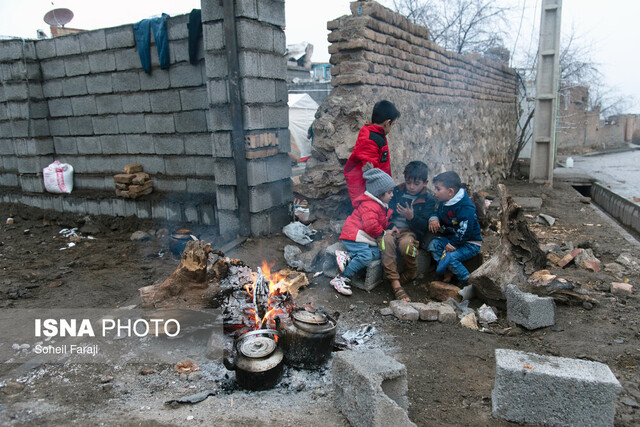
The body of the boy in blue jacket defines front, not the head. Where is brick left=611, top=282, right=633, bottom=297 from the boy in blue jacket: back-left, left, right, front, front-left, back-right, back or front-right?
back-left

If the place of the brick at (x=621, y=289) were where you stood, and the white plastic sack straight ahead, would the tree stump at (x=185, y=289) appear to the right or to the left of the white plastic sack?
left

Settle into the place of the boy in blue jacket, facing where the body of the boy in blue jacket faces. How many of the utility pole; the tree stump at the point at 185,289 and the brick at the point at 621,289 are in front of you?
1

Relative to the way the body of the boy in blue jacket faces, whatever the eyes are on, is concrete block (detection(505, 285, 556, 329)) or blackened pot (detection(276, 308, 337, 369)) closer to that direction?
the blackened pot

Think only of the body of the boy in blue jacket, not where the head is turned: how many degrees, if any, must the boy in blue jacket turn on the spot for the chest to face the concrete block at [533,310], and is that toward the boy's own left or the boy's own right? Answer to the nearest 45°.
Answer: approximately 90° to the boy's own left

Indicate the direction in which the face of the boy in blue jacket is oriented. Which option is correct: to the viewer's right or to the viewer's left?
to the viewer's left

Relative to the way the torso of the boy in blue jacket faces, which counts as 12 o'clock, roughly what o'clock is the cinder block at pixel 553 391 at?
The cinder block is roughly at 10 o'clock from the boy in blue jacket.

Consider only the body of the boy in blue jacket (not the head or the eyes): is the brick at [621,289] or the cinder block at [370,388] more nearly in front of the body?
the cinder block

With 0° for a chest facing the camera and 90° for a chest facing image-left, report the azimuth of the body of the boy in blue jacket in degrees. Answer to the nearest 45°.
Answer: approximately 45°

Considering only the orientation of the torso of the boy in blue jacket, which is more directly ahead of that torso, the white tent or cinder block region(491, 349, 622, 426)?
the cinder block
